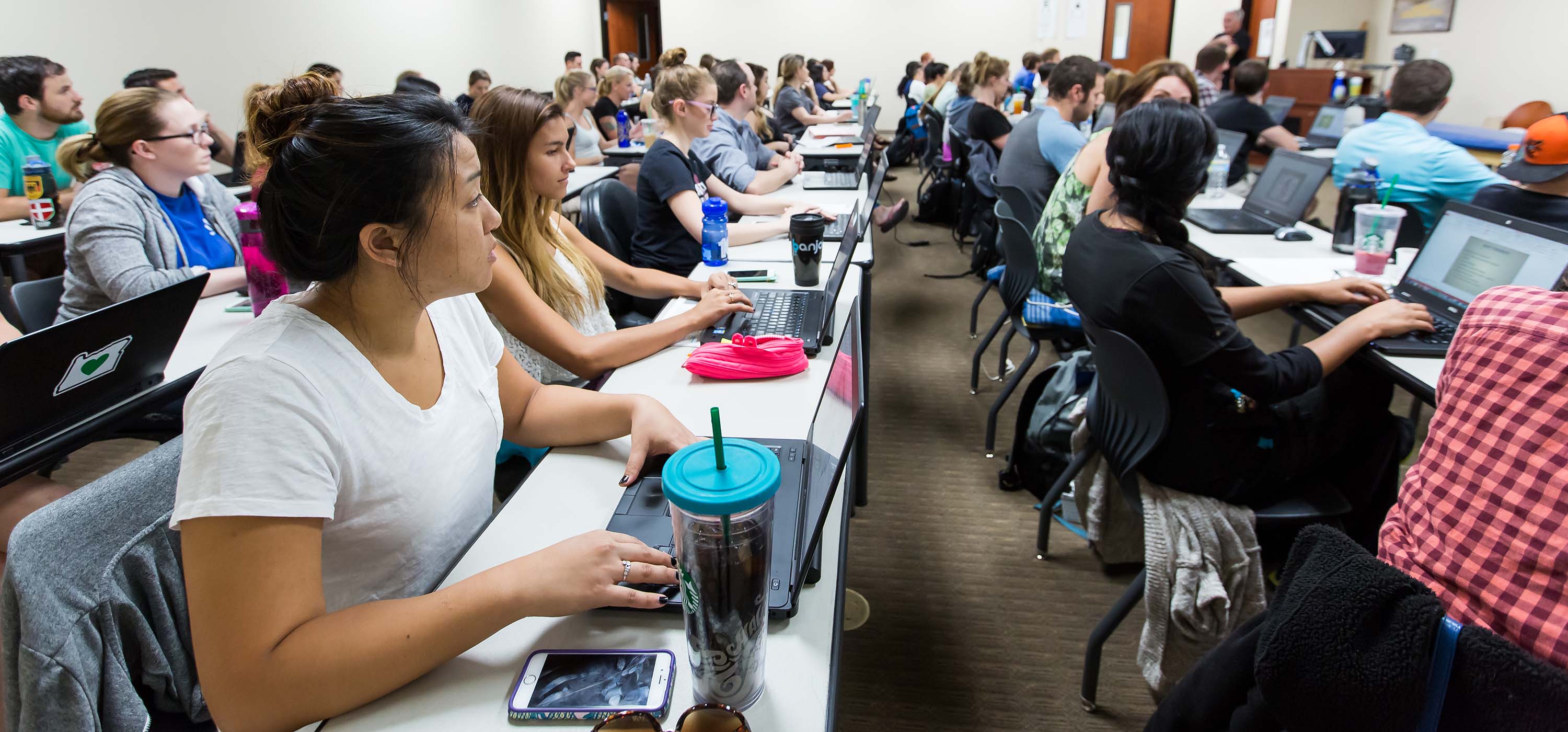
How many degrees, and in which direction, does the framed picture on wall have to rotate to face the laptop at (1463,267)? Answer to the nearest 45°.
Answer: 0° — it already faces it

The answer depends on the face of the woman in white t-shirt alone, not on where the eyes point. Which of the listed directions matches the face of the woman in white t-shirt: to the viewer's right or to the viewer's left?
to the viewer's right

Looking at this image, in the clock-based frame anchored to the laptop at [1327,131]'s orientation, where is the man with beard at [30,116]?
The man with beard is roughly at 12 o'clock from the laptop.

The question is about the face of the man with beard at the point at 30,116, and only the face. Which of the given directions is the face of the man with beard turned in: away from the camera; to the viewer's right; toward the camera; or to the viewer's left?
to the viewer's right

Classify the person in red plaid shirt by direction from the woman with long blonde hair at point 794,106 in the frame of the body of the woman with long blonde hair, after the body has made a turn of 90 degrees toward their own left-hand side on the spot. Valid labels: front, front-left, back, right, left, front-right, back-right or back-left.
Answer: back

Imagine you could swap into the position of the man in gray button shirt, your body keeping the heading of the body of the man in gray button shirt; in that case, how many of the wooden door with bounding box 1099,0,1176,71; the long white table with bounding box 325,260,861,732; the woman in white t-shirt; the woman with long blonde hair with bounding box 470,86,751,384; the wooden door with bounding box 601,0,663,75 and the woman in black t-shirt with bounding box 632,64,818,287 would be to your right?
4

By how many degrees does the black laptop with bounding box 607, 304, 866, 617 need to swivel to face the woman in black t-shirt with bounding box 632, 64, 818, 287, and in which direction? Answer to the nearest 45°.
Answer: approximately 90° to its right

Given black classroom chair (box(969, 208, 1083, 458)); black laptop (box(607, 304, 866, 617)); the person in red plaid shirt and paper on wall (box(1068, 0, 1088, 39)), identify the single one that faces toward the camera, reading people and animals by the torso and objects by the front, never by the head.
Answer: the paper on wall

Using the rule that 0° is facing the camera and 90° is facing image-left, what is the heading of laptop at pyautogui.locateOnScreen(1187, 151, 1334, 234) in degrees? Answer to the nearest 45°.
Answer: approximately 45°

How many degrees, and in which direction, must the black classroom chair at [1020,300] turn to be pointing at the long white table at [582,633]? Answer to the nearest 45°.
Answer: approximately 135° to its right

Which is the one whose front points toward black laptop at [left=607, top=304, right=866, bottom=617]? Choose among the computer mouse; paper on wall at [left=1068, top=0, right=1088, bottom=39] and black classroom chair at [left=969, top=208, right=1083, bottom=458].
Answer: the paper on wall

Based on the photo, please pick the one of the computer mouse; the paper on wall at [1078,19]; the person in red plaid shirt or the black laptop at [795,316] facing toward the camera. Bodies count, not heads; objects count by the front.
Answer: the paper on wall

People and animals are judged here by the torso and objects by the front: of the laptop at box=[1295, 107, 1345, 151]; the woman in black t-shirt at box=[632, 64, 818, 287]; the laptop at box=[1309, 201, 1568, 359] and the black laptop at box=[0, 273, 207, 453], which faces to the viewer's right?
the woman in black t-shirt

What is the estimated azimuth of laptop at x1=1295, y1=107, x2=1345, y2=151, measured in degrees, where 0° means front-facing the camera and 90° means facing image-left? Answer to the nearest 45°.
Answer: approximately 45°

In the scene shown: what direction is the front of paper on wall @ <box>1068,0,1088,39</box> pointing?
toward the camera

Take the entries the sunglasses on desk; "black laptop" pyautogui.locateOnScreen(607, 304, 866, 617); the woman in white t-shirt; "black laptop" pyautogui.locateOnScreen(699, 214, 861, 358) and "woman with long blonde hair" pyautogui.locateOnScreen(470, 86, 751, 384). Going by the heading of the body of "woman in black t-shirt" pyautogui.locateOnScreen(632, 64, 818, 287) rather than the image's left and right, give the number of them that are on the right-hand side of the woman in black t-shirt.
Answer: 5

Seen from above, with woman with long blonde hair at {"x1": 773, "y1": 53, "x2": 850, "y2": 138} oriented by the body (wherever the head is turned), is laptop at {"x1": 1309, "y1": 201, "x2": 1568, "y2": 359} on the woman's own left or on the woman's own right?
on the woman's own right

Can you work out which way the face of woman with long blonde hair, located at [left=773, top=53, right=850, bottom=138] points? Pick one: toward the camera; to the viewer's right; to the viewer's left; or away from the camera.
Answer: to the viewer's right

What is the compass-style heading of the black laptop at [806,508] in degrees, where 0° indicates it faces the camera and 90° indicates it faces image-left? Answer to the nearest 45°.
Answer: approximately 90°
